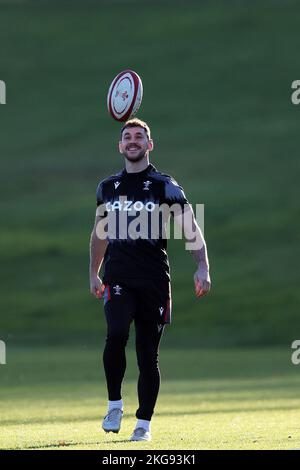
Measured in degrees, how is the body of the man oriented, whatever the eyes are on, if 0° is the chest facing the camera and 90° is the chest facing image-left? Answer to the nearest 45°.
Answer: approximately 0°
